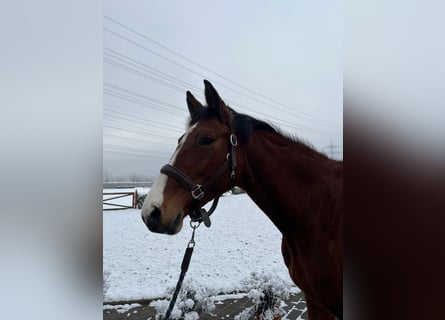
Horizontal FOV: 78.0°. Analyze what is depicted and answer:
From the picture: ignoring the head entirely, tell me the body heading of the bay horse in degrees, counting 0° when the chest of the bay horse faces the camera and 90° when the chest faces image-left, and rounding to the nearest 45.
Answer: approximately 90°
